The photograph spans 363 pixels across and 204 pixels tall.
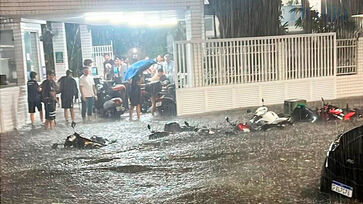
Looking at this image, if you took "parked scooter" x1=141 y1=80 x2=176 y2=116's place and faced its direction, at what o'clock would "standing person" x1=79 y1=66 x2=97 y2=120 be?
The standing person is roughly at 9 o'clock from the parked scooter.

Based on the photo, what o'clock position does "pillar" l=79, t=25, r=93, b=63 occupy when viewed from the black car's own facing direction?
The pillar is roughly at 9 o'clock from the black car.

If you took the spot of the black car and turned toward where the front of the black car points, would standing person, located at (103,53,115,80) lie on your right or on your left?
on your left

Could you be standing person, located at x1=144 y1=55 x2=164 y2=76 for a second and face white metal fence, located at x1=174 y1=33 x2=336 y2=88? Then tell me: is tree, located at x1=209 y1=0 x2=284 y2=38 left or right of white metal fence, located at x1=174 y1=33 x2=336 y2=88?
left

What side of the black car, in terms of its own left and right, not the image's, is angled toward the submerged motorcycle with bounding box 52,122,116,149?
left
